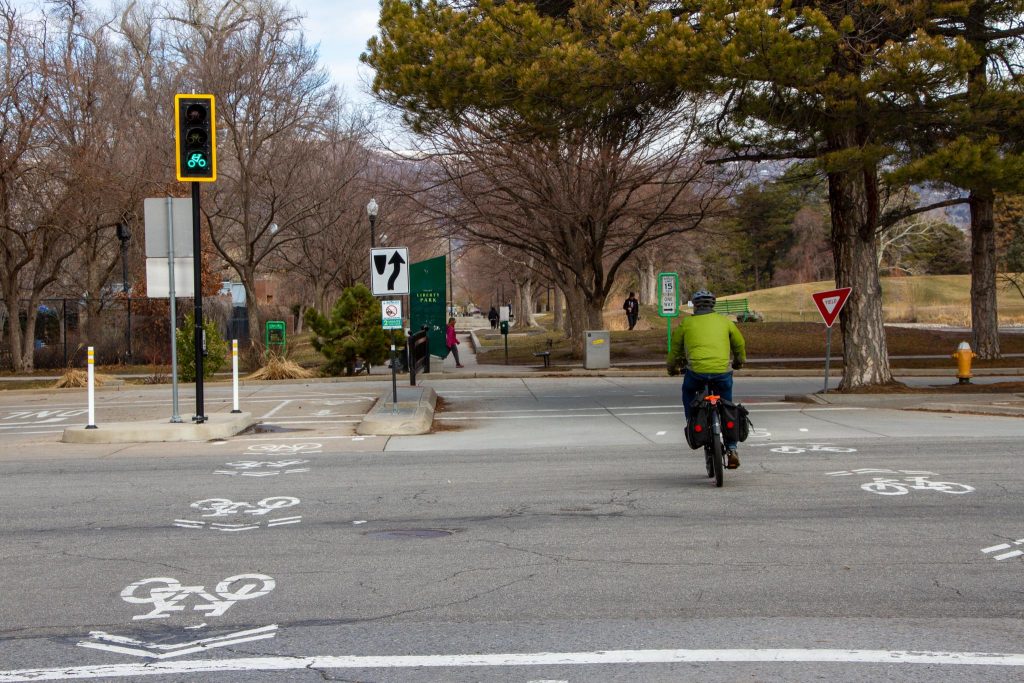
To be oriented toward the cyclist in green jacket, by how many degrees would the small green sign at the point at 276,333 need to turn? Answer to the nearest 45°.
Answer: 0° — it already faces them

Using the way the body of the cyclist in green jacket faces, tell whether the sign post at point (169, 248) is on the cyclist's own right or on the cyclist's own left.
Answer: on the cyclist's own left

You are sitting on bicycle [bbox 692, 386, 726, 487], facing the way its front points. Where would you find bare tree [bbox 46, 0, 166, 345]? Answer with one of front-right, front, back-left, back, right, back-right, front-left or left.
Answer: front-left

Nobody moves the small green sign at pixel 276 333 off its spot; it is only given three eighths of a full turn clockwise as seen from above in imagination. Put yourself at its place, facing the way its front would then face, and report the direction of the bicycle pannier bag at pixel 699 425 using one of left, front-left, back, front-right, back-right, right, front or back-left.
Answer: back-left

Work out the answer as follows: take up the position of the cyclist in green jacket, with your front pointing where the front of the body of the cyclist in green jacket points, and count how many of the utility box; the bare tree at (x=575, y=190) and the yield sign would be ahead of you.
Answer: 3

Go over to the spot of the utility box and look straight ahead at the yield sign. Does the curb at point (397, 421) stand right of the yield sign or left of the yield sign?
right

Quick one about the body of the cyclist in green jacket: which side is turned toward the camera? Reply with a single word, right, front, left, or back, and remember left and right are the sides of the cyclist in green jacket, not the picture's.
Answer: back

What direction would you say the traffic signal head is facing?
toward the camera

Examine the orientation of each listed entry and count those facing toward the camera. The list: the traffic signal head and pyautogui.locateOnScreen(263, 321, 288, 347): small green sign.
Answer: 2

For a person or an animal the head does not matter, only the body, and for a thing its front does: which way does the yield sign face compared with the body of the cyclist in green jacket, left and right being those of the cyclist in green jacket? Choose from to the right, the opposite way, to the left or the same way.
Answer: the opposite way

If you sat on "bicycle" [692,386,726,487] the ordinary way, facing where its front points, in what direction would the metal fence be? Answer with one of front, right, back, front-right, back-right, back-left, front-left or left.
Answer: front-left

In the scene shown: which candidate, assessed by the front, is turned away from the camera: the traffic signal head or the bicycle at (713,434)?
the bicycle

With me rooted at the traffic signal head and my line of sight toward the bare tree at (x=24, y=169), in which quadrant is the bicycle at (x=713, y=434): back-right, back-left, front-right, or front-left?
back-right

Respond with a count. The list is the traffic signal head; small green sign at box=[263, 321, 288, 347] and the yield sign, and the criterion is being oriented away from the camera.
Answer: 0

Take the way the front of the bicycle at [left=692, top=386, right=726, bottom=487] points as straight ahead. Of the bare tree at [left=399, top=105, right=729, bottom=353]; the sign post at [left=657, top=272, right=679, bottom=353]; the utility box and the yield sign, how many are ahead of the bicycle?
4

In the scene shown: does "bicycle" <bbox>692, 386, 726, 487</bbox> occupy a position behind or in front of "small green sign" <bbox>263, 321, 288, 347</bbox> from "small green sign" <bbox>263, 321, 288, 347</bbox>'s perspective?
in front

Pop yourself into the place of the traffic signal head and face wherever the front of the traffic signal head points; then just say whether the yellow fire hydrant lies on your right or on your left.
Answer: on your left

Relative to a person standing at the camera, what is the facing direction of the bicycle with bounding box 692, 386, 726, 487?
facing away from the viewer
